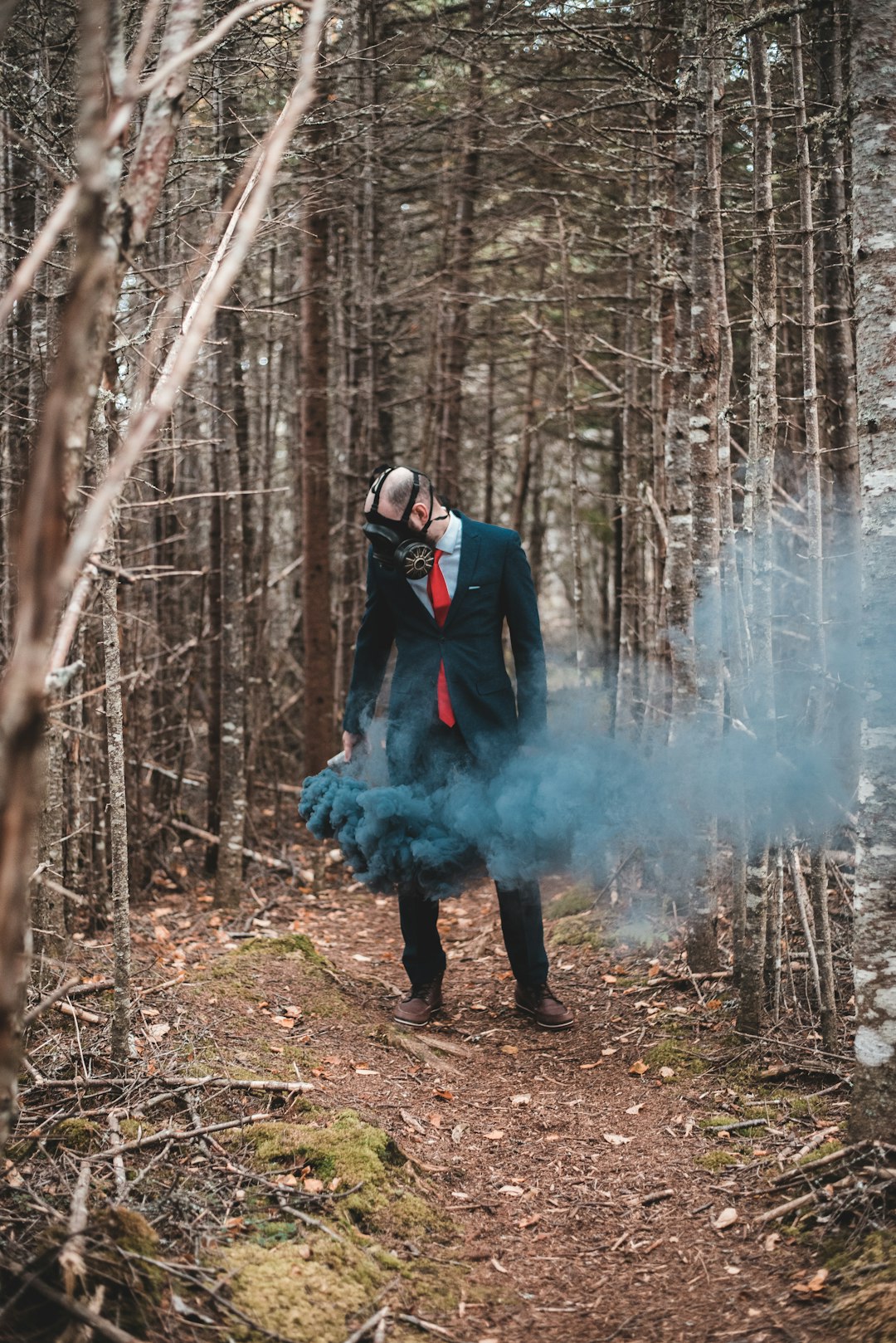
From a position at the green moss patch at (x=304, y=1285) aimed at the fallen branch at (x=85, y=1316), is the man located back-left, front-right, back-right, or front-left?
back-right

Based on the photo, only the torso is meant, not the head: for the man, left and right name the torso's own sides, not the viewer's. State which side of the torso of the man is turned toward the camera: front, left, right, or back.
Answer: front

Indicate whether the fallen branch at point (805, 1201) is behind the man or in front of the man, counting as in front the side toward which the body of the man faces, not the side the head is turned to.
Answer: in front

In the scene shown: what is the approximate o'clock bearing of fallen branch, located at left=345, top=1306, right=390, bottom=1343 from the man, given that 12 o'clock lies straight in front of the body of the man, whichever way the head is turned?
The fallen branch is roughly at 12 o'clock from the man.

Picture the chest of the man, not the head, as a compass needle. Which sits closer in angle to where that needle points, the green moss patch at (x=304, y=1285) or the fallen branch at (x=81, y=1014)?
the green moss patch

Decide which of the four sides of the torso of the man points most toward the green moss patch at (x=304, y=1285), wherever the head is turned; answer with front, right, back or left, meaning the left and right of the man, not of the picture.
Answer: front

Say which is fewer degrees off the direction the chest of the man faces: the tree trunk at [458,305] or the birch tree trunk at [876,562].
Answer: the birch tree trunk

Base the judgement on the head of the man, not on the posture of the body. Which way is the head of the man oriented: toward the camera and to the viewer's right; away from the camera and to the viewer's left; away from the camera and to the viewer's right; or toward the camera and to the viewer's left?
toward the camera and to the viewer's left

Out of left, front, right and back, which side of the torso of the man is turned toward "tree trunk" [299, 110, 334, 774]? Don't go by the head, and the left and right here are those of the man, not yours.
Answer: back

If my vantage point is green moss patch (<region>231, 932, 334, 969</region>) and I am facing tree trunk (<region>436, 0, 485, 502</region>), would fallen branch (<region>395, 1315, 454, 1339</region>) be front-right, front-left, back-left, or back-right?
back-right
